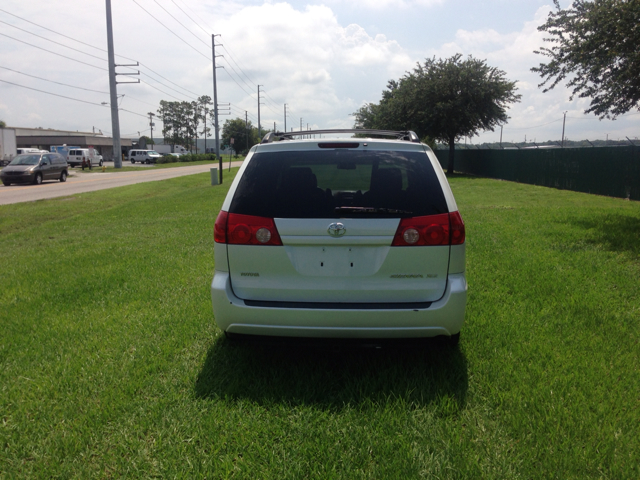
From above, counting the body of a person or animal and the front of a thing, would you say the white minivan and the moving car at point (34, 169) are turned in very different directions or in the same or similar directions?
very different directions

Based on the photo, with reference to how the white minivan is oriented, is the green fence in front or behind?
in front

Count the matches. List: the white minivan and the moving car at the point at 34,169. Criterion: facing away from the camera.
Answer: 1

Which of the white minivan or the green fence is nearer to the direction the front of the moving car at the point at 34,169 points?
the white minivan

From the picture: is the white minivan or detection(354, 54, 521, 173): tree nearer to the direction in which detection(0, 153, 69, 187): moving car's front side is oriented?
the white minivan

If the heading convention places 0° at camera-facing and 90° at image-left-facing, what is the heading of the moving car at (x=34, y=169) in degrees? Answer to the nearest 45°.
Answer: approximately 45°

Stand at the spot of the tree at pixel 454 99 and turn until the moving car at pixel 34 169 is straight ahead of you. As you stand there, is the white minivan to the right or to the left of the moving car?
left

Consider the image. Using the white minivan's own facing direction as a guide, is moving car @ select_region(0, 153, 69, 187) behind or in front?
in front

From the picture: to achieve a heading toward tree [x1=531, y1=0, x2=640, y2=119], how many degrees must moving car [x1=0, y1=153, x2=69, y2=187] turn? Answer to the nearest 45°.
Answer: approximately 90° to its left

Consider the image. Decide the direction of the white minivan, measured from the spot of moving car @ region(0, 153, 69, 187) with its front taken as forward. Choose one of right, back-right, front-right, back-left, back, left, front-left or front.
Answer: front-left

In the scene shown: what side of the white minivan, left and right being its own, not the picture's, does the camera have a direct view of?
back

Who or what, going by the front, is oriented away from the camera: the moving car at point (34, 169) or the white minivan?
the white minivan
